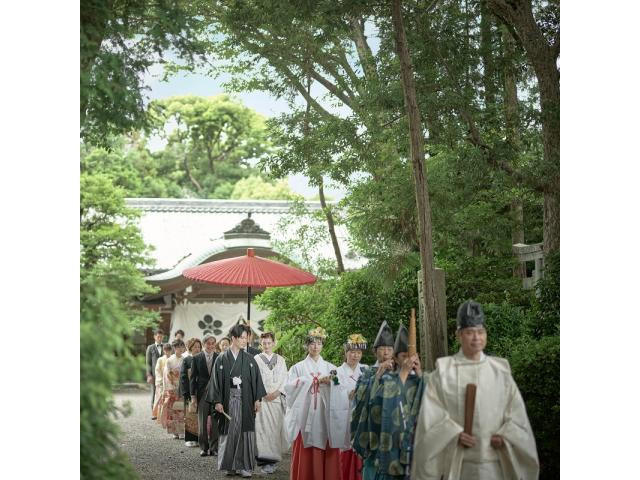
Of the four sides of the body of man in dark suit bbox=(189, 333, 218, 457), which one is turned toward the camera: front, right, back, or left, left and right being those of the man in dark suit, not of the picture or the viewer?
front

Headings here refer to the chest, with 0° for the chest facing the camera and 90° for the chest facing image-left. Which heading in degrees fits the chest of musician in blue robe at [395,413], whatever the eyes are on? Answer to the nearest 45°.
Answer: approximately 315°

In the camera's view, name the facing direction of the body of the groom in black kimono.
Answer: toward the camera

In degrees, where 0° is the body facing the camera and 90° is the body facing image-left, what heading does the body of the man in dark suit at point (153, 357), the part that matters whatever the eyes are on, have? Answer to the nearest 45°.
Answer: approximately 315°

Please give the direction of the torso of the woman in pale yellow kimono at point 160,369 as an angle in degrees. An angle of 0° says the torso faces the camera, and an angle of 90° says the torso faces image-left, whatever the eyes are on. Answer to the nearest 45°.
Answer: approximately 315°

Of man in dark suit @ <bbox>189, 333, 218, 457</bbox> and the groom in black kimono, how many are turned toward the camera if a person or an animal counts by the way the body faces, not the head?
2
